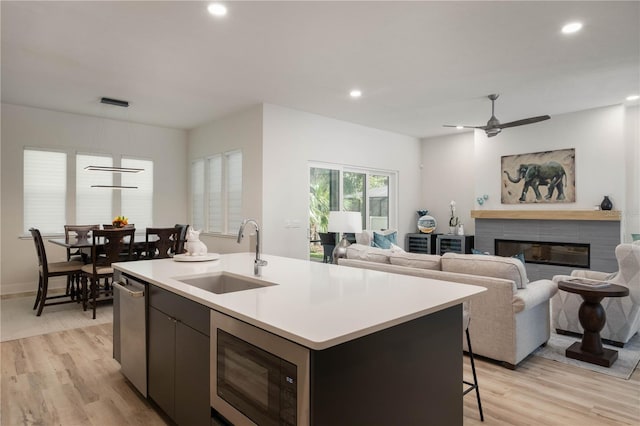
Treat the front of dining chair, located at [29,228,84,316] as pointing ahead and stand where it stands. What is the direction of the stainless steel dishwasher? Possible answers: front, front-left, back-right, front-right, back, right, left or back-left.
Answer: right

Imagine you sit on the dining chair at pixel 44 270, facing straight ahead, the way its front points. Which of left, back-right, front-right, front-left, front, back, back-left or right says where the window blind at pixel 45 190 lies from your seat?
left

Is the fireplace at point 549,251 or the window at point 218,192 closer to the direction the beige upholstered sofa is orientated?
the fireplace

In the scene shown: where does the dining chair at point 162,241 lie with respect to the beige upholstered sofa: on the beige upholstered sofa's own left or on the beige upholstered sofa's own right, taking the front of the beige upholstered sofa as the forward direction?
on the beige upholstered sofa's own left

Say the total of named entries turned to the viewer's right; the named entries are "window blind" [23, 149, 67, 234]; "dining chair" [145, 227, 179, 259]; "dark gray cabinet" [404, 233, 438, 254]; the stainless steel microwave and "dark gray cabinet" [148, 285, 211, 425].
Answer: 0

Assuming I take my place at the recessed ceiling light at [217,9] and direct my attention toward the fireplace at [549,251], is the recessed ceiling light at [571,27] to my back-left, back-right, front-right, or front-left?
front-right

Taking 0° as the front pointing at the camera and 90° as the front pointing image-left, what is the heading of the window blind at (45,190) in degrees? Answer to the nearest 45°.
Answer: approximately 0°

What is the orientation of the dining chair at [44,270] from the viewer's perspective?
to the viewer's right

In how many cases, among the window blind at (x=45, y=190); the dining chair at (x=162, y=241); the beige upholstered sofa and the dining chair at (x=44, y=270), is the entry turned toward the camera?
1

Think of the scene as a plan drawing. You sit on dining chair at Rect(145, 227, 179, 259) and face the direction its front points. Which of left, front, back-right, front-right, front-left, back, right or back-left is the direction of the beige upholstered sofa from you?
back-right

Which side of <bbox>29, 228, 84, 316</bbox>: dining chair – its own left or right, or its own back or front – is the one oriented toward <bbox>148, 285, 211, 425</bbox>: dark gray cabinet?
right

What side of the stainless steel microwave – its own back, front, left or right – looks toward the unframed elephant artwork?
back

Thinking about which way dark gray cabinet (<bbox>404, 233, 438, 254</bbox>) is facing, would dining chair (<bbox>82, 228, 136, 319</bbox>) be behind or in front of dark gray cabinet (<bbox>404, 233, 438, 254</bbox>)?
in front
